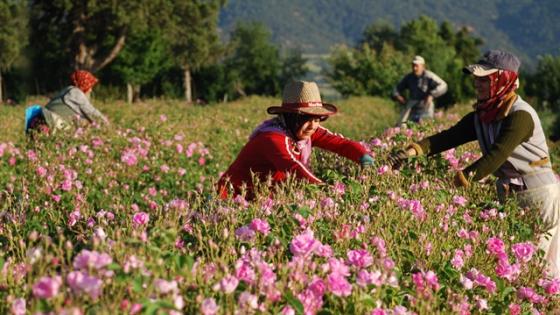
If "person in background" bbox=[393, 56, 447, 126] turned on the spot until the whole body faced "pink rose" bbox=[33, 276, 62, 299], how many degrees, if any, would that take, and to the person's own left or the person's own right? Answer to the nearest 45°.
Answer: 0° — they already face it

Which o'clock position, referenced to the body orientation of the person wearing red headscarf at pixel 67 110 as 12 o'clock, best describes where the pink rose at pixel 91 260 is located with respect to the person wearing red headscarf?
The pink rose is roughly at 3 o'clock from the person wearing red headscarf.

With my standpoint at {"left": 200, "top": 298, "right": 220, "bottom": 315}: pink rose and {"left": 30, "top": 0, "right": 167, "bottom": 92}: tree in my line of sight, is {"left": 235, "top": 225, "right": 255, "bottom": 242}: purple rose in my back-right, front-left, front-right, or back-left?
front-right

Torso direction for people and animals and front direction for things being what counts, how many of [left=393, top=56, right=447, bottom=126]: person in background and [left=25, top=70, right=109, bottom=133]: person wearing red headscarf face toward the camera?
1

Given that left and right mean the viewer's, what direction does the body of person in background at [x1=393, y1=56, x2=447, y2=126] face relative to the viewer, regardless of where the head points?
facing the viewer

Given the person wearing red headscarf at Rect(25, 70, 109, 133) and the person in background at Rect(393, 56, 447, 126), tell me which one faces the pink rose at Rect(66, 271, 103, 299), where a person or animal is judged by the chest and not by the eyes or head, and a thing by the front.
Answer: the person in background

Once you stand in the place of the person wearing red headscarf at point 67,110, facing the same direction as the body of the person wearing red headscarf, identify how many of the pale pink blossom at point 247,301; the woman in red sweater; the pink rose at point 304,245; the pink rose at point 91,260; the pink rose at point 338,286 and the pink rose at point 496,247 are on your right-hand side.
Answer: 6

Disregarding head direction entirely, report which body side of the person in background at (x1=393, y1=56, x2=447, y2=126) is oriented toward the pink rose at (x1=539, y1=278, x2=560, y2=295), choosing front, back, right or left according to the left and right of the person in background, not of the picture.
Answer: front

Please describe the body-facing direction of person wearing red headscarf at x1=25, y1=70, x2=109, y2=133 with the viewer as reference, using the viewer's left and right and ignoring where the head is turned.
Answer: facing to the right of the viewer

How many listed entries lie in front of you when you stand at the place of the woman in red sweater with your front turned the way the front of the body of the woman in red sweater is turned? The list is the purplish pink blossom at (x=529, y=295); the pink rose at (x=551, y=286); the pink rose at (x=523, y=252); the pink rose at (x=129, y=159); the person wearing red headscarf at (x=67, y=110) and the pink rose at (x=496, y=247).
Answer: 4

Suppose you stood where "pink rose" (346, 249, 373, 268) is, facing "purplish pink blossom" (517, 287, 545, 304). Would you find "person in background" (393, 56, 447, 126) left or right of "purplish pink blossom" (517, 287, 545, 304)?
left

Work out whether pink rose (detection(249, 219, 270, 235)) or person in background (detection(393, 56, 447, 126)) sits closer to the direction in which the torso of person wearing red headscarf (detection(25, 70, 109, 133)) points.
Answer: the person in background

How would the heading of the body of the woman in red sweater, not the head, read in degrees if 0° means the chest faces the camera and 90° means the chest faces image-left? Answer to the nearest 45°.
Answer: approximately 315°

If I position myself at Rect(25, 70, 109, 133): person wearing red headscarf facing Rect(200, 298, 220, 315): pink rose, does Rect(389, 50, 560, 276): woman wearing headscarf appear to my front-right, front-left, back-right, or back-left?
front-left

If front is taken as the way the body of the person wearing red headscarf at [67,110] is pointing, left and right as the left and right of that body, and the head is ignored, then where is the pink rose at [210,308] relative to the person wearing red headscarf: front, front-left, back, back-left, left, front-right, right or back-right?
right

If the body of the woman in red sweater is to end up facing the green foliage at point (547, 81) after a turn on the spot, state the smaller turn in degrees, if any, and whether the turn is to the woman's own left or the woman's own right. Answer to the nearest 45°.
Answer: approximately 135° to the woman's own left

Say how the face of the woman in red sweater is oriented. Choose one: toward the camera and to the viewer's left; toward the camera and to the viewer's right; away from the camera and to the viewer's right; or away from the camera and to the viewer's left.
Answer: toward the camera and to the viewer's right
